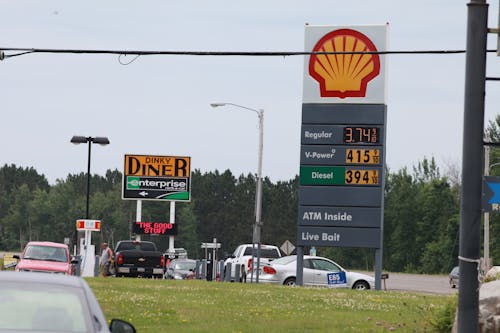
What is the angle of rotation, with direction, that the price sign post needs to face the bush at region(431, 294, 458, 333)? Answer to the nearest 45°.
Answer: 0° — it already faces it

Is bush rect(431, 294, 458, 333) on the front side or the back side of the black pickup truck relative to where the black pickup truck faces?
on the back side

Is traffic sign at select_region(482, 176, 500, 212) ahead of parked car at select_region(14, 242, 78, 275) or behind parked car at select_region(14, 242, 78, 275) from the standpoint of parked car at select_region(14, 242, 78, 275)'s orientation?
ahead

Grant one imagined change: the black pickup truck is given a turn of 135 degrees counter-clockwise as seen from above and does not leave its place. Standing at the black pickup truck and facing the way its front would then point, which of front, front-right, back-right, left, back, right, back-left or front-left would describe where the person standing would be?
front

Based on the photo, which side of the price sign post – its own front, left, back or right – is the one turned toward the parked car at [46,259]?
right

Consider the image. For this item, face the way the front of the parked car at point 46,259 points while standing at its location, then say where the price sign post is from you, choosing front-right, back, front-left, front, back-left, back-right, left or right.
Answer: left

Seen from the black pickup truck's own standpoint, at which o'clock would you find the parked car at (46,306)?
The parked car is roughly at 6 o'clock from the black pickup truck.

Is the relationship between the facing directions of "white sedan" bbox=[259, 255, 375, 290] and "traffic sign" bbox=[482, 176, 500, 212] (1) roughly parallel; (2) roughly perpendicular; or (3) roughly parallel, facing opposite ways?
roughly perpendicular

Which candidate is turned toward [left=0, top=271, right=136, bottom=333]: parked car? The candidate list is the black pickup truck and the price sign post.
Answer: the price sign post

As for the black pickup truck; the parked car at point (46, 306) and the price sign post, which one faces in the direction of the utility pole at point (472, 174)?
the price sign post

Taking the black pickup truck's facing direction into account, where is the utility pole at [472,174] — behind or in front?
behind

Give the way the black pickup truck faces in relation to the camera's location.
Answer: facing away from the viewer

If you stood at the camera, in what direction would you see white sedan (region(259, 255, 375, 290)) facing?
facing to the right of the viewer

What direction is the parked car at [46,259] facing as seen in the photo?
toward the camera

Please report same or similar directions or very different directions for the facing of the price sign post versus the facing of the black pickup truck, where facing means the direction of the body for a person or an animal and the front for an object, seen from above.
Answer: very different directions

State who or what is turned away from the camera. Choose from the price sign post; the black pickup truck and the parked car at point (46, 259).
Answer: the black pickup truck

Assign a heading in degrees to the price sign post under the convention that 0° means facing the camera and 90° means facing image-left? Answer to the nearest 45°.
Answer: approximately 0°
